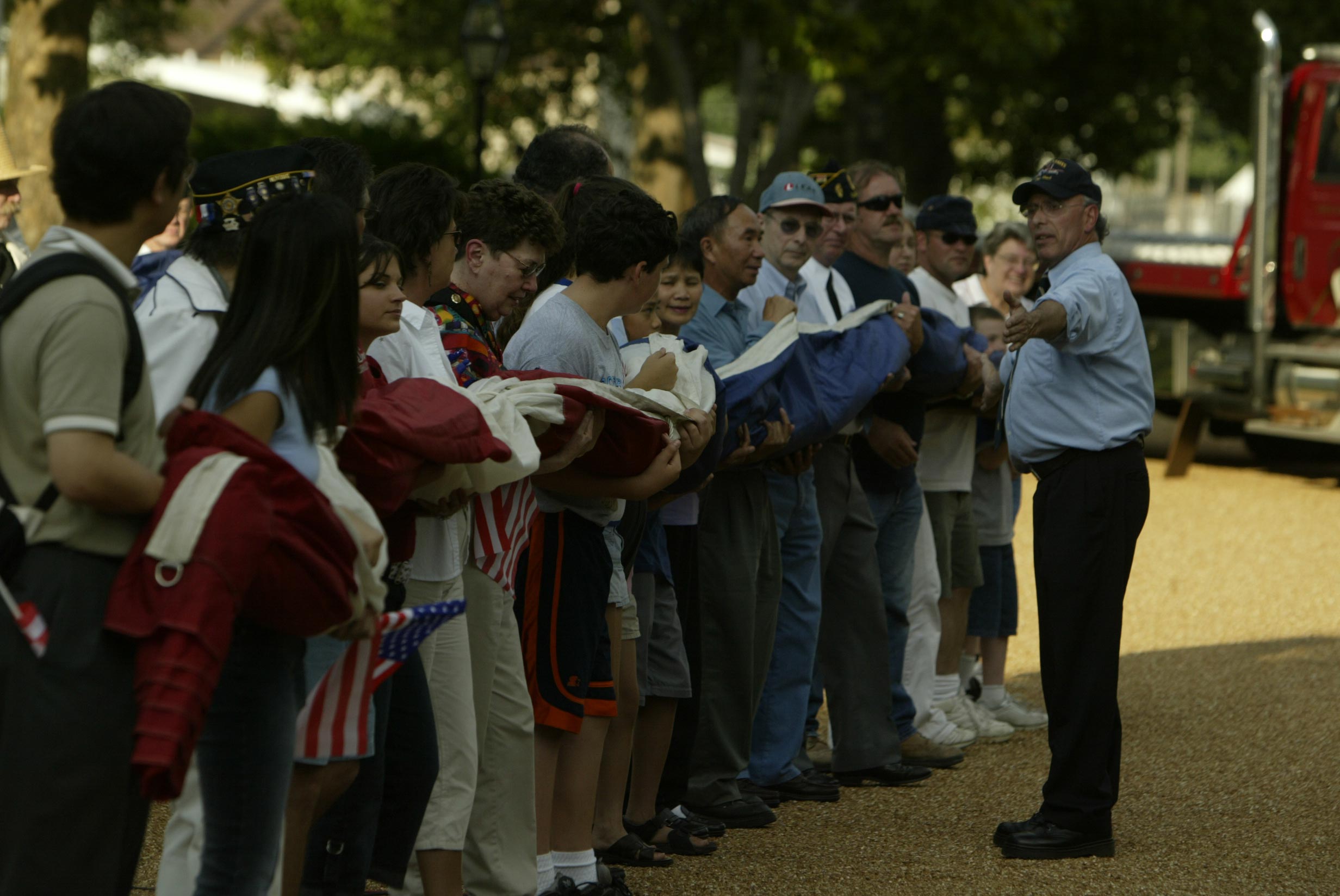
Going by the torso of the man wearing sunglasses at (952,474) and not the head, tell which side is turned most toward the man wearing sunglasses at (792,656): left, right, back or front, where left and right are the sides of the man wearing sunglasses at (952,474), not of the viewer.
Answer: right

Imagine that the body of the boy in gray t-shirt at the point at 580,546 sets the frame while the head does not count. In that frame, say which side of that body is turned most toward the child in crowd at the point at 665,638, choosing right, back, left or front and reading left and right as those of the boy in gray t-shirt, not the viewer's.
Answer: left

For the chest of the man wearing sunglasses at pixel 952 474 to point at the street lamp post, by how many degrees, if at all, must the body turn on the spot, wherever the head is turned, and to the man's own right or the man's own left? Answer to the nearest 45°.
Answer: approximately 180°

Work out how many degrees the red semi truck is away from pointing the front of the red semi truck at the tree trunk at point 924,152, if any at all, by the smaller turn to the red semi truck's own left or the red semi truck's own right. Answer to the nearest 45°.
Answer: approximately 135° to the red semi truck's own left

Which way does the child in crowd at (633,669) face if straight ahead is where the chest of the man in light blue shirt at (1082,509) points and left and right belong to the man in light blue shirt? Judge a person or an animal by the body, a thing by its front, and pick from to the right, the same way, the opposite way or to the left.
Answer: the opposite way

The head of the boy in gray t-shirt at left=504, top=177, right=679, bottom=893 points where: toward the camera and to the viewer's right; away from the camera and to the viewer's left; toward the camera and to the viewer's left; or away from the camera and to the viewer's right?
away from the camera and to the viewer's right

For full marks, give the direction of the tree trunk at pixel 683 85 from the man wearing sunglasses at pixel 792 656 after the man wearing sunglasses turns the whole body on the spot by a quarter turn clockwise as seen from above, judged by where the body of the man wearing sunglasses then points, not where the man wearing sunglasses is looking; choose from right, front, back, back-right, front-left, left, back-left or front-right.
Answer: back-right

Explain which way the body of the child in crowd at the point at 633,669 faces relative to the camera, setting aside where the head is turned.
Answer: to the viewer's right

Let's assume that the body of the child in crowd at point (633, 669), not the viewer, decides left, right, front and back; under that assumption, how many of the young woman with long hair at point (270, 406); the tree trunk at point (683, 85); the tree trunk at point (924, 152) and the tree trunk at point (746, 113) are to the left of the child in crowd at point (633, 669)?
3

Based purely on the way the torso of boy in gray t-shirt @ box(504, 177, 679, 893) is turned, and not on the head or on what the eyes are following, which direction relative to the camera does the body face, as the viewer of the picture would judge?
to the viewer's right

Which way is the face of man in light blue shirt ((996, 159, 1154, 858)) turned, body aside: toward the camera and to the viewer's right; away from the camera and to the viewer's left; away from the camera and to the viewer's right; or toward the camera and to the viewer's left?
toward the camera and to the viewer's left

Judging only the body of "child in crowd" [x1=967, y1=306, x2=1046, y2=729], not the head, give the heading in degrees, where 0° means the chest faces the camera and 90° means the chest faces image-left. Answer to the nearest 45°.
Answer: approximately 315°
